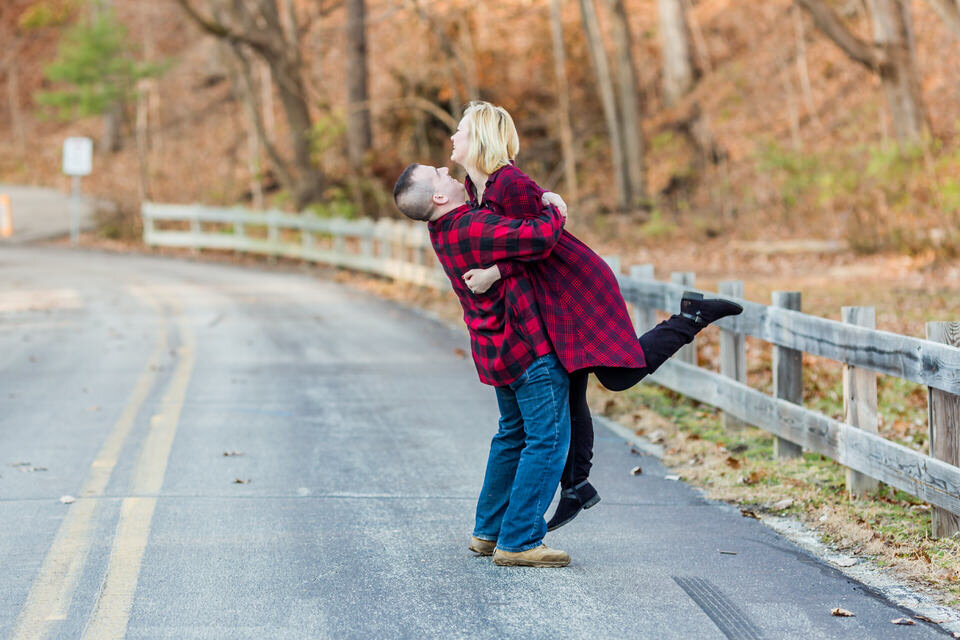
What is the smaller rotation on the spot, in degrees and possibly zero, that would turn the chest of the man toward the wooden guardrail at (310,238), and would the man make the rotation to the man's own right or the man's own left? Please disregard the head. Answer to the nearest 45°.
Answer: approximately 90° to the man's own left

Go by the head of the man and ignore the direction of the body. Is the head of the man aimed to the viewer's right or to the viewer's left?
to the viewer's right

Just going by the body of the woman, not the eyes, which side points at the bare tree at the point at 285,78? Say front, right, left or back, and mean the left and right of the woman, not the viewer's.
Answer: right

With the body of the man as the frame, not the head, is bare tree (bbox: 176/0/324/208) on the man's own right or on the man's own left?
on the man's own left

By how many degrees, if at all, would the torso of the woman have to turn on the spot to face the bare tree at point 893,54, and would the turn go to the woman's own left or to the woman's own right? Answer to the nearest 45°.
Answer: approximately 90° to the woman's own right

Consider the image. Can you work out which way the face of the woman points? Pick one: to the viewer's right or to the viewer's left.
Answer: to the viewer's left

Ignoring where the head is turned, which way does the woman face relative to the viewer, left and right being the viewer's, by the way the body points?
facing to the left of the viewer

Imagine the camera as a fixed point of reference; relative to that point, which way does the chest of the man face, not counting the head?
to the viewer's right
